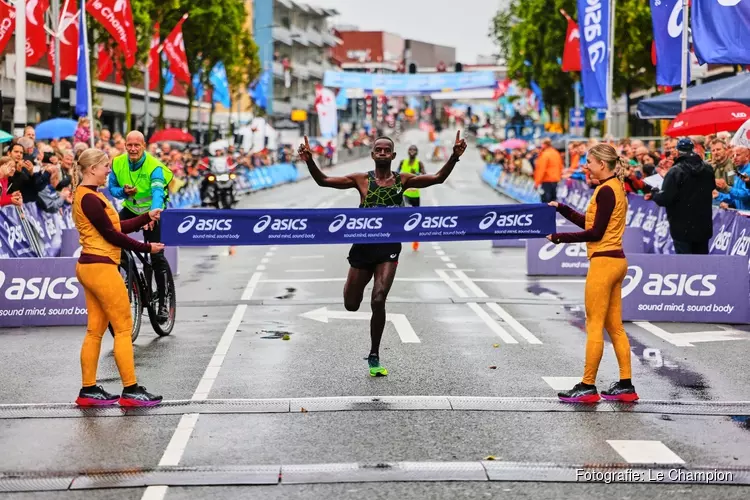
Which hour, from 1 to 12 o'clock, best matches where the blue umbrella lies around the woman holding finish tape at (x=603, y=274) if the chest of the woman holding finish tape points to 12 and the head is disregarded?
The blue umbrella is roughly at 2 o'clock from the woman holding finish tape.

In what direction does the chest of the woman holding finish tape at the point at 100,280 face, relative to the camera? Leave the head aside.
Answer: to the viewer's right

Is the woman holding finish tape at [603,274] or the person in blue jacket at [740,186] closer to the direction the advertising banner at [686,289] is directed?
the woman holding finish tape

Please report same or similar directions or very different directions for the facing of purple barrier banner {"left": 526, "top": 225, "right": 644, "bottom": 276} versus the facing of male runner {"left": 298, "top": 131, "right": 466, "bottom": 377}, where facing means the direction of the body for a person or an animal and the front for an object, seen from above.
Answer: same or similar directions

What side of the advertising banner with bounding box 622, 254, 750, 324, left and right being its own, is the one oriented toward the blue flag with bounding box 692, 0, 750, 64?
back

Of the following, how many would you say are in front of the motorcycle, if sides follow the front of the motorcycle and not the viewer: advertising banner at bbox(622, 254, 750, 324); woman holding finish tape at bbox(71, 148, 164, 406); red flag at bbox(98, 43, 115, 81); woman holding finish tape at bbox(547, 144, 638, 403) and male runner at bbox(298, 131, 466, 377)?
4

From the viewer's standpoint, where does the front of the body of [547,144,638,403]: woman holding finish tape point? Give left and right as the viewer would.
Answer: facing to the left of the viewer

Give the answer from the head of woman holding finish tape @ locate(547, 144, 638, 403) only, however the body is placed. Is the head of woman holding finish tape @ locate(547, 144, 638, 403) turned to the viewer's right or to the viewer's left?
to the viewer's left

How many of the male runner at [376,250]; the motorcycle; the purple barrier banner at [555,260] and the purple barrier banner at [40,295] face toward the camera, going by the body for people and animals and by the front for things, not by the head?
4

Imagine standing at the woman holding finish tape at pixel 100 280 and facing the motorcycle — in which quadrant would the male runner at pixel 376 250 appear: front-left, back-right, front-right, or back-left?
front-right

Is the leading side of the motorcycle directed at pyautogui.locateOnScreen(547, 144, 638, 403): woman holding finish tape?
yes

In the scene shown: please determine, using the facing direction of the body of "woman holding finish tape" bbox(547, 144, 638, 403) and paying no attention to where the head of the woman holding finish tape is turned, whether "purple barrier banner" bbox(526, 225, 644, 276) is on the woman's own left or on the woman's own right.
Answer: on the woman's own right

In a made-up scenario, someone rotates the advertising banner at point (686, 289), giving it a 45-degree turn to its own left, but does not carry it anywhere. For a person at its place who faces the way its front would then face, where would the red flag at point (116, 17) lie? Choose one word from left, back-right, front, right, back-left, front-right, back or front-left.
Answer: back

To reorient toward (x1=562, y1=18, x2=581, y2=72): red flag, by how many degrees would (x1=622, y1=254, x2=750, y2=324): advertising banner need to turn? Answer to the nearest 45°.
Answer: approximately 180°

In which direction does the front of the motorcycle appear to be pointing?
toward the camera

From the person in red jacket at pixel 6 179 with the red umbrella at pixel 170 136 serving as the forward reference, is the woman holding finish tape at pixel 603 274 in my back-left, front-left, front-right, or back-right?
back-right

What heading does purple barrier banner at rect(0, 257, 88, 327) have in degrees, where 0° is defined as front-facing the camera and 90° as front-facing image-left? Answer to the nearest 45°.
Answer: approximately 0°
